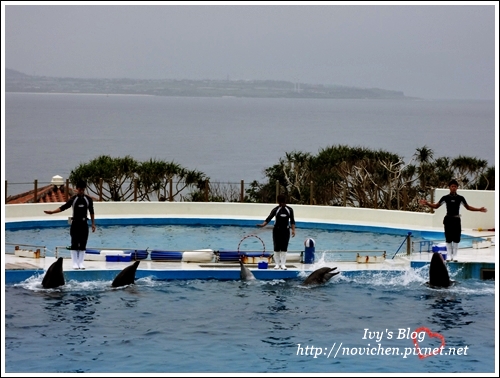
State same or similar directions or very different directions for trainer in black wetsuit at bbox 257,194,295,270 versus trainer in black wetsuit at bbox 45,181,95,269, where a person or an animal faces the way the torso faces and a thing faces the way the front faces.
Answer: same or similar directions

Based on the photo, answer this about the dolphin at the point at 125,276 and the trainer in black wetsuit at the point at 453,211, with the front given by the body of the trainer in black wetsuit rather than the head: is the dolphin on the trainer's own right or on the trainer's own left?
on the trainer's own right

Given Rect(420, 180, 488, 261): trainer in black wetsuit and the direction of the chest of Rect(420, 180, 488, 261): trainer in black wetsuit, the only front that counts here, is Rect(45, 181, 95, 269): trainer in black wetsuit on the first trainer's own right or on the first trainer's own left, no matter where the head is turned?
on the first trainer's own right

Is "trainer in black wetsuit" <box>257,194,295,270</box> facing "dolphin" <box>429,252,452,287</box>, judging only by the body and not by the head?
no

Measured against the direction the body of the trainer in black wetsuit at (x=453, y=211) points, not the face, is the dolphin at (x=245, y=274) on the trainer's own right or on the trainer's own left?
on the trainer's own right

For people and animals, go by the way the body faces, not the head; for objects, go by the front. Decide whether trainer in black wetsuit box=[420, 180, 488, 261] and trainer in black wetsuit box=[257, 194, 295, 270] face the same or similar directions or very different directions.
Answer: same or similar directions

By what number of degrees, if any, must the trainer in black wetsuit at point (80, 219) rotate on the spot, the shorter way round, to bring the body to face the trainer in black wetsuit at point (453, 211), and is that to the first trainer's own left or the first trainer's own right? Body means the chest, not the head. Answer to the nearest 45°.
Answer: approximately 90° to the first trainer's own left

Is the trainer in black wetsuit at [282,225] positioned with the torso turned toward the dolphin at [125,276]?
no

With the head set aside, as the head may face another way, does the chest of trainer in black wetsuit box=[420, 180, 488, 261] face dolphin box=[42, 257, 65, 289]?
no

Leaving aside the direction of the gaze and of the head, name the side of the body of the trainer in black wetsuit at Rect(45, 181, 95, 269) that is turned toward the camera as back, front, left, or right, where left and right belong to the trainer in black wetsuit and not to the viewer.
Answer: front

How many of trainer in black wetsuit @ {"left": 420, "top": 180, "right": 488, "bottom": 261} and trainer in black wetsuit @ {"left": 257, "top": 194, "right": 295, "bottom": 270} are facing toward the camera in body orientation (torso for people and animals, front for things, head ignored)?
2

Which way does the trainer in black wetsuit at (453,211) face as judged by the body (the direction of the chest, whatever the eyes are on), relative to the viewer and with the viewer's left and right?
facing the viewer
